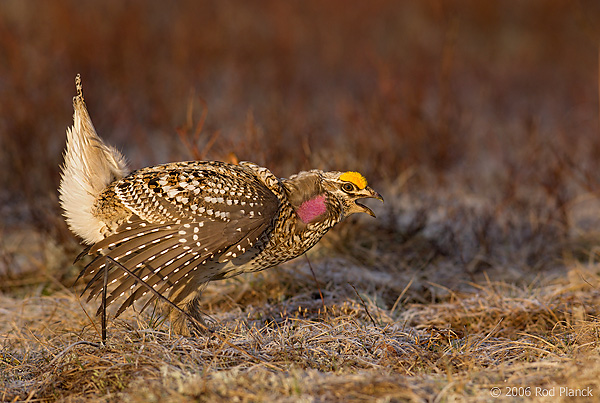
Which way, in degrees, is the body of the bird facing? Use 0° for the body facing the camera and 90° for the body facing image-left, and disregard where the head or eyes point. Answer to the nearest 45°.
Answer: approximately 270°
